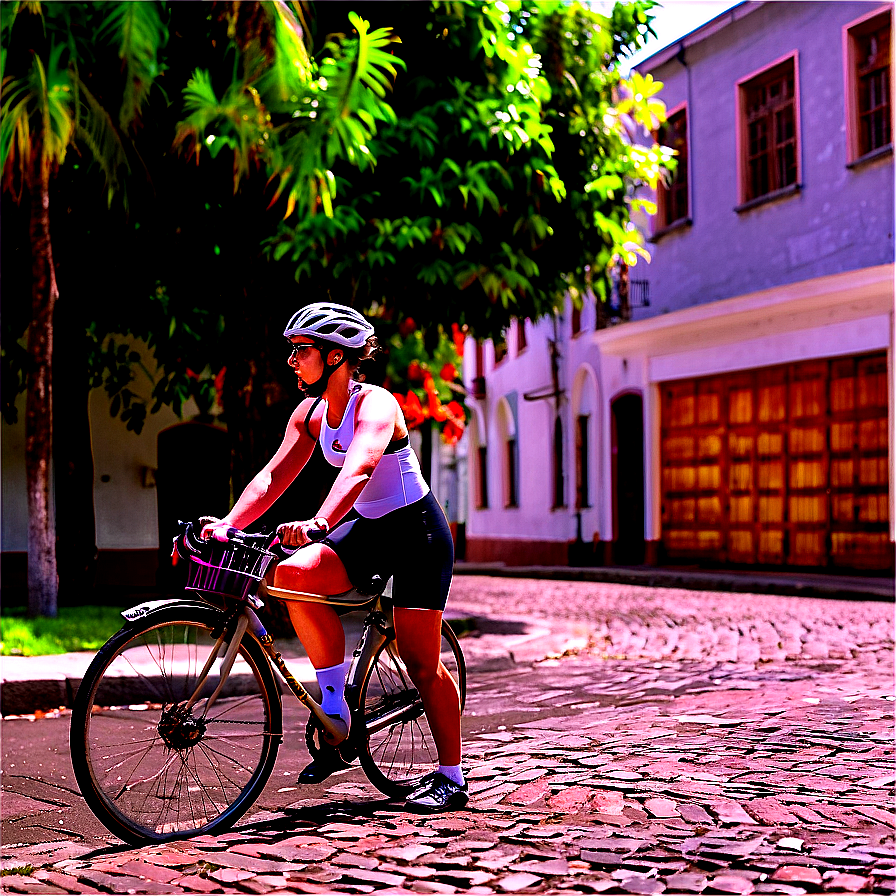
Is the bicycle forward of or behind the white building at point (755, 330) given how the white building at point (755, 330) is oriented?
forward

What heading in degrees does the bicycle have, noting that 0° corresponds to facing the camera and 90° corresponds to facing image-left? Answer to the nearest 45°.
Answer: approximately 45°

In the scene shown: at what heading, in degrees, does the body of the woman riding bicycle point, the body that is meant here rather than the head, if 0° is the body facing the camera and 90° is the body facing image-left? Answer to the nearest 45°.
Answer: approximately 45°

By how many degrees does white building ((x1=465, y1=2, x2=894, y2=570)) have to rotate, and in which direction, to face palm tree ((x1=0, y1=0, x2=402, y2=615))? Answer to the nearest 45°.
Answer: approximately 45° to its left

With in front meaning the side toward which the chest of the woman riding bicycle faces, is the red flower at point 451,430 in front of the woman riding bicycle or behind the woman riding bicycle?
behind

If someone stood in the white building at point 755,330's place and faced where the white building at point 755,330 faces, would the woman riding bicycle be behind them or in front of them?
in front

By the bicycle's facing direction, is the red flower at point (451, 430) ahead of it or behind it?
behind

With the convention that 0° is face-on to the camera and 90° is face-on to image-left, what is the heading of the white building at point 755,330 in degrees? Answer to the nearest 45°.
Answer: approximately 45°

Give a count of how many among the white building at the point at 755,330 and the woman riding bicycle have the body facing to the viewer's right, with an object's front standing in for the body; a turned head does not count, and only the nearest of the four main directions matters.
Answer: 0

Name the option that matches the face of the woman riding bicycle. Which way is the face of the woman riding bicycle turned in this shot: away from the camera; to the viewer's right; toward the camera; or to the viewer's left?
to the viewer's left
